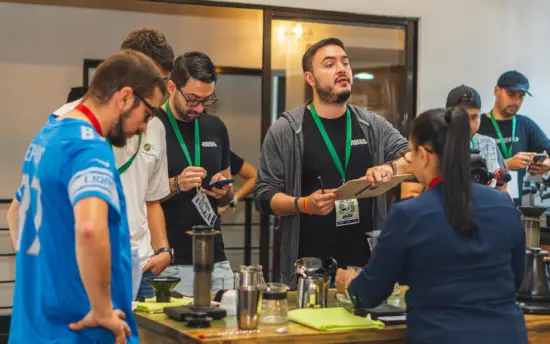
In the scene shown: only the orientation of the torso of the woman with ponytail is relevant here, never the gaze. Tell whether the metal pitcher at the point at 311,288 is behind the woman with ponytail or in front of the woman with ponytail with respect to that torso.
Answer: in front

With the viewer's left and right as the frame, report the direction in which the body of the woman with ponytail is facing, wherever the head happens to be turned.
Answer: facing away from the viewer and to the left of the viewer

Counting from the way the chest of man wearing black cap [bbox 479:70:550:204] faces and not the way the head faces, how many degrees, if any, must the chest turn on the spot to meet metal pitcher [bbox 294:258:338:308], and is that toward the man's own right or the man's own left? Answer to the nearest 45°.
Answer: approximately 45° to the man's own right

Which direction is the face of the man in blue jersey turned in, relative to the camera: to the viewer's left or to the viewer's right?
to the viewer's right

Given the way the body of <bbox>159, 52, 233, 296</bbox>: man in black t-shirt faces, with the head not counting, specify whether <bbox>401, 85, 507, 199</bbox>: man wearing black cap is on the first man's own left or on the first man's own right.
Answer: on the first man's own left

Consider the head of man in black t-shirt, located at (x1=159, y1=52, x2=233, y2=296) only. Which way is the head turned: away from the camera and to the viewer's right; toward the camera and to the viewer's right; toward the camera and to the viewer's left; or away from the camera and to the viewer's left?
toward the camera and to the viewer's right

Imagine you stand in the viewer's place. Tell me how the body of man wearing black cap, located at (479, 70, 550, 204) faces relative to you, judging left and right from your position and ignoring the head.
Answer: facing the viewer and to the right of the viewer

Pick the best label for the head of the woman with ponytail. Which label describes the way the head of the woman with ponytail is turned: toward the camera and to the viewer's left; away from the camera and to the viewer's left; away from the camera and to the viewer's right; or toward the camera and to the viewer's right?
away from the camera and to the viewer's left

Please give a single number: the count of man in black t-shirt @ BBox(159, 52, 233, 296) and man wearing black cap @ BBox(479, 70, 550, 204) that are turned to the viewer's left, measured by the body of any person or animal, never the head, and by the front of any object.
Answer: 0

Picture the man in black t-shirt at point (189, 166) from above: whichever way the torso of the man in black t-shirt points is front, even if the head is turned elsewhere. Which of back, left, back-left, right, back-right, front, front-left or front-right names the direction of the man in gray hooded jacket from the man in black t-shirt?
front-left

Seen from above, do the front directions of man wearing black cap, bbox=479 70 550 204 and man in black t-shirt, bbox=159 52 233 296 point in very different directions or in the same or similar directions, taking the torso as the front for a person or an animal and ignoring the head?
same or similar directions

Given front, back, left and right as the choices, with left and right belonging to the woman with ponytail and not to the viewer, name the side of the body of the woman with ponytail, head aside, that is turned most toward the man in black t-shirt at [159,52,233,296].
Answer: front

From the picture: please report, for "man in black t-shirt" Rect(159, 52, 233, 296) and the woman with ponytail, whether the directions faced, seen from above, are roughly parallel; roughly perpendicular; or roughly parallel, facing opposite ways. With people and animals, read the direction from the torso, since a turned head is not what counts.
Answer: roughly parallel, facing opposite ways

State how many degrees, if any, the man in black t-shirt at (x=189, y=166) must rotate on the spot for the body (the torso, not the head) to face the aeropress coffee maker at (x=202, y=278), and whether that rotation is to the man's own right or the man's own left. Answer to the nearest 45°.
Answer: approximately 45° to the man's own right

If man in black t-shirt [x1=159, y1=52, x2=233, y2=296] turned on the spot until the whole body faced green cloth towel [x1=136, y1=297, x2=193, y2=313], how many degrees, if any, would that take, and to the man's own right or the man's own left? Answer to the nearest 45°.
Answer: approximately 45° to the man's own right
